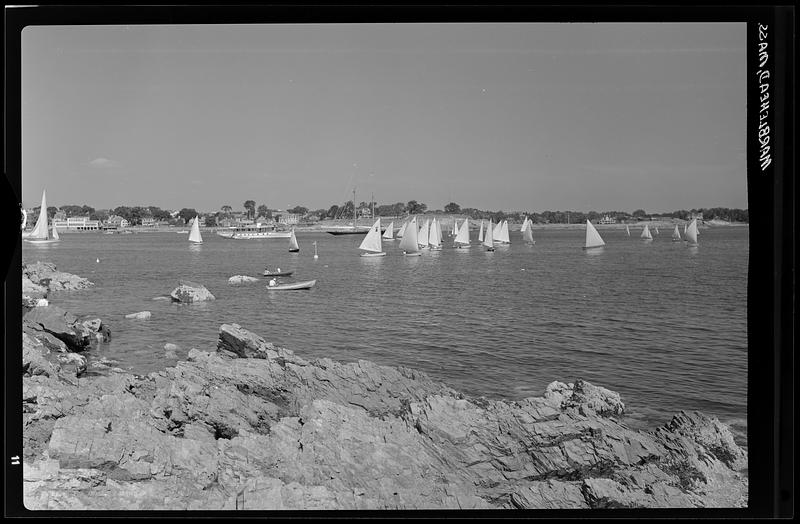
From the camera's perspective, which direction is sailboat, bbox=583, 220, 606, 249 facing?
to the viewer's left

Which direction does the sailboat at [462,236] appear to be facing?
to the viewer's right

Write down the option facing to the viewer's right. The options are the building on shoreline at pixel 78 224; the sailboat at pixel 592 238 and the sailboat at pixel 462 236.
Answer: the sailboat at pixel 462 236

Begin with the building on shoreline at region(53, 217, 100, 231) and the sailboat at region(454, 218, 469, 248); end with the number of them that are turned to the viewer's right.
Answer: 1

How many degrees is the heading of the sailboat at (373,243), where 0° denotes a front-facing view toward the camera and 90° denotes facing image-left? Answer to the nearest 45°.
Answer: approximately 270°

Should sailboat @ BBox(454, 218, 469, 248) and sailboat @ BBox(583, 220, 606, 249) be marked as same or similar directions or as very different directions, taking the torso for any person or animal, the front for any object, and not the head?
very different directions

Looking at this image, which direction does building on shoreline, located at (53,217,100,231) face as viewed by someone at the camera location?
facing the viewer

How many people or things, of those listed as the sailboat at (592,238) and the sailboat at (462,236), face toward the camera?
0
